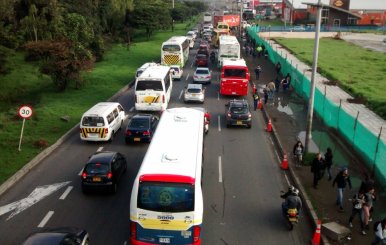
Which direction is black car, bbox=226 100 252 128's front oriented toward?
away from the camera

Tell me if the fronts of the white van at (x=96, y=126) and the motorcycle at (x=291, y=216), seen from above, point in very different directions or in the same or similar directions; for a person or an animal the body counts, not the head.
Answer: same or similar directions

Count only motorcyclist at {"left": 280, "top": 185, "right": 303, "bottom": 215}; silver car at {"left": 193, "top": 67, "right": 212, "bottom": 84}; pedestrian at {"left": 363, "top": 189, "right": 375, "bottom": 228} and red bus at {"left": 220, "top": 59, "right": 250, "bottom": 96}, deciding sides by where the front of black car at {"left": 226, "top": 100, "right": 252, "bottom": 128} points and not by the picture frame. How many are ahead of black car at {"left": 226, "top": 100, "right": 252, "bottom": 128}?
2

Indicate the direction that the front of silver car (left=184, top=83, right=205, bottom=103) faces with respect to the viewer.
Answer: facing away from the viewer

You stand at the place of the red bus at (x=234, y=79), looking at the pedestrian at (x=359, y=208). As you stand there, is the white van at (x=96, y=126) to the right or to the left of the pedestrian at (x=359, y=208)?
right

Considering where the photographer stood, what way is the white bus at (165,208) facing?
facing away from the viewer

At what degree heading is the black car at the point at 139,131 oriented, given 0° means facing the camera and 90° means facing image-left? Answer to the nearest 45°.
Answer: approximately 180°

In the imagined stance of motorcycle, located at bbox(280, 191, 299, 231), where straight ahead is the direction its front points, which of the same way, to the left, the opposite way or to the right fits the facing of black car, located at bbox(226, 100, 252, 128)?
the same way

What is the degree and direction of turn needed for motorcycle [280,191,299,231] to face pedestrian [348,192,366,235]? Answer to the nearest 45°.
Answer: approximately 90° to its right

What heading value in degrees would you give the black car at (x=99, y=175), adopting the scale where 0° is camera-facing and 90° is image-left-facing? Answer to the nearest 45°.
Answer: approximately 225°

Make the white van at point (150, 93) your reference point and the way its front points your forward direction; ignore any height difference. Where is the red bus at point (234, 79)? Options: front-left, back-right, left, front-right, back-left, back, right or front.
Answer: front-right

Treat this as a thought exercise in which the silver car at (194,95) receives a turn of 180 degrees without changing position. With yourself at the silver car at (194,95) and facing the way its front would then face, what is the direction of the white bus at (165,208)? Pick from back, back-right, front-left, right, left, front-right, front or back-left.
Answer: front

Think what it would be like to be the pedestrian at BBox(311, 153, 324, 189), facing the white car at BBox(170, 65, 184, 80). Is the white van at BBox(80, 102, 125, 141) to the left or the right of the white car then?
left

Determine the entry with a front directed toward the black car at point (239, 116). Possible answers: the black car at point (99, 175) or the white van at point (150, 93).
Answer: the black car at point (99, 175)

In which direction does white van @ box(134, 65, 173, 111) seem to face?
away from the camera

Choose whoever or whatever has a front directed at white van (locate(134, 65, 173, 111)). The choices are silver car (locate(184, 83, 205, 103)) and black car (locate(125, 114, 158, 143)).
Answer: the black car

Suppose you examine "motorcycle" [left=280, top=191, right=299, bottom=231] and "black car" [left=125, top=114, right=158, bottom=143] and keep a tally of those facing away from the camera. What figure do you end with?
2

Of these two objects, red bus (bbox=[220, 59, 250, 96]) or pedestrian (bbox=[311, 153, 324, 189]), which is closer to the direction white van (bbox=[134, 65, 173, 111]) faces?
the red bus

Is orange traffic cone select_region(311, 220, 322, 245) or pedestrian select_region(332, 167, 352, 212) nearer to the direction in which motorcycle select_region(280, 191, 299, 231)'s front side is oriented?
the pedestrian

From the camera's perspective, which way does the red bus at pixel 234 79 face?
away from the camera

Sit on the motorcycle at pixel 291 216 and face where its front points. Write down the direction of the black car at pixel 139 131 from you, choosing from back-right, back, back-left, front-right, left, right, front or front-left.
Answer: front-left

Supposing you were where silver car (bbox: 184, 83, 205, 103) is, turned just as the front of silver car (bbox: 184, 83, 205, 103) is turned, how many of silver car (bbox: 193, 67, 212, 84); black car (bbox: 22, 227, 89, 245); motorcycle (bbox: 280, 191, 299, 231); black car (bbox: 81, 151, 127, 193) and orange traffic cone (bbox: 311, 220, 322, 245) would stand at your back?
4

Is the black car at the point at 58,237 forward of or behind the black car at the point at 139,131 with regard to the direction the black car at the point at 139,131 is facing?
behind

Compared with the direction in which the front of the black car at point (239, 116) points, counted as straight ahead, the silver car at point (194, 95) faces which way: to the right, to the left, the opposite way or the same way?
the same way
